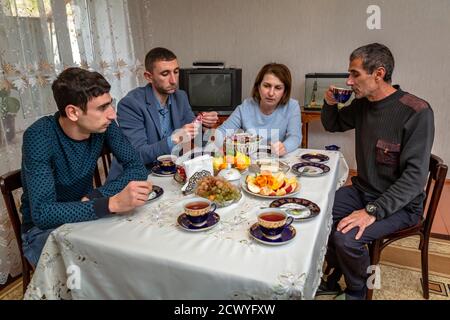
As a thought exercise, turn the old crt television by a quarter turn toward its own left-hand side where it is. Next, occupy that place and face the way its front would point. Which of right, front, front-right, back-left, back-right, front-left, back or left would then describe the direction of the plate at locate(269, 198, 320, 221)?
right

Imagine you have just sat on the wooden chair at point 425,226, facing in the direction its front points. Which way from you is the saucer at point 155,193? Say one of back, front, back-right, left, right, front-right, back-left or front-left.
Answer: front-left

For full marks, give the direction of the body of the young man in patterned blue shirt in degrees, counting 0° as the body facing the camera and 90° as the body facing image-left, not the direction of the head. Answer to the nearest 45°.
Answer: approximately 315°

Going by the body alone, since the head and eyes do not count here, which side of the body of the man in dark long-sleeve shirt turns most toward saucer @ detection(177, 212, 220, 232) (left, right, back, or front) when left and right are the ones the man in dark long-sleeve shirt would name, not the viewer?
front

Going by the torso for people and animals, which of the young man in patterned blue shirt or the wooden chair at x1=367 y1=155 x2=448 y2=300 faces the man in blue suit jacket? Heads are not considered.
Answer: the wooden chair

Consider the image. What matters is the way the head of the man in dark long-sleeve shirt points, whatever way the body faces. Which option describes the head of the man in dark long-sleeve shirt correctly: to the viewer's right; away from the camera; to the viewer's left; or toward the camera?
to the viewer's left

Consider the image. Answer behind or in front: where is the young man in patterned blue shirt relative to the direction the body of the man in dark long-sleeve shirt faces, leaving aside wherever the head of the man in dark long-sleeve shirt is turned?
in front

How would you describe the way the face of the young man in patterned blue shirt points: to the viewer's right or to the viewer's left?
to the viewer's right

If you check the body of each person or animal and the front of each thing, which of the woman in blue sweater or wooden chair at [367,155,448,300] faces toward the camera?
the woman in blue sweater

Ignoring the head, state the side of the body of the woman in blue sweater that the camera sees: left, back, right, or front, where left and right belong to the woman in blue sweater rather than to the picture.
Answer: front

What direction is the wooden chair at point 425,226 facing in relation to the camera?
to the viewer's left

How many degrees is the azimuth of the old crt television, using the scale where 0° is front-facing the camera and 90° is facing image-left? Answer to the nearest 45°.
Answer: approximately 0°

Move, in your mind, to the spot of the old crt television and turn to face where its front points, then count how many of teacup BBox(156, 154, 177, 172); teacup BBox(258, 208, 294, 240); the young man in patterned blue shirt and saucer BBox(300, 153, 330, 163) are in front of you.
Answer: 4

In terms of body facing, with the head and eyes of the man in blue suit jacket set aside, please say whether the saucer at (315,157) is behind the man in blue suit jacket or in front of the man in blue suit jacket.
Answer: in front

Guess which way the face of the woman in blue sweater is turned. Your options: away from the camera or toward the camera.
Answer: toward the camera

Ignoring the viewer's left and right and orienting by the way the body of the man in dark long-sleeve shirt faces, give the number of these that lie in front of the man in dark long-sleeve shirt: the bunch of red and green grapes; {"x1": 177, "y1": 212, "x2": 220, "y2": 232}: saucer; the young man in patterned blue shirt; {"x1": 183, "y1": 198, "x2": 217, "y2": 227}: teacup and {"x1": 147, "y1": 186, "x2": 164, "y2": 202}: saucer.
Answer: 5

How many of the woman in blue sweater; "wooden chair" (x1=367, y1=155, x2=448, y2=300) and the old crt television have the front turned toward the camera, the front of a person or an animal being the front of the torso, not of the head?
2
